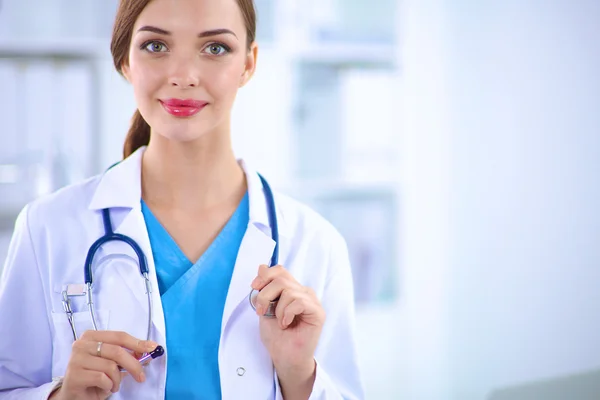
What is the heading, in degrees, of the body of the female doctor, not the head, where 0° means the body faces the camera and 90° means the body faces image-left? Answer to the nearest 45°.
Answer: approximately 0°
